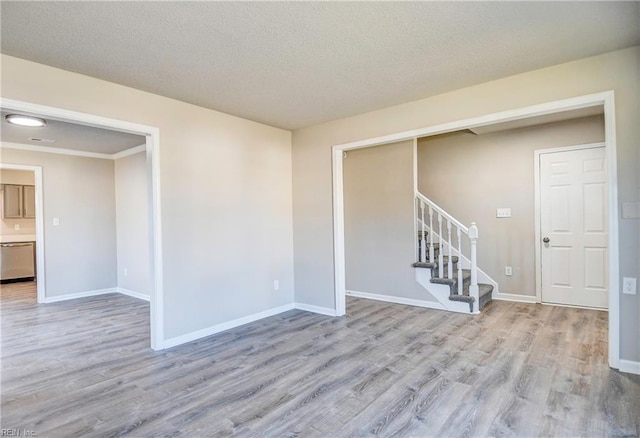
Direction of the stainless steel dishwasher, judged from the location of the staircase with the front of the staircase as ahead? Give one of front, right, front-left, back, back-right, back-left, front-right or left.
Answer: back

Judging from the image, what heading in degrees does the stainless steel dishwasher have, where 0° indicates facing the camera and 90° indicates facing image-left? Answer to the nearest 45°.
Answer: approximately 0°

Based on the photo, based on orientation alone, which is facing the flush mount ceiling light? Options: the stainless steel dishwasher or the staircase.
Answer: the stainless steel dishwasher

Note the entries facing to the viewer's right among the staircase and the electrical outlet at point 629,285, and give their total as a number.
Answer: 1

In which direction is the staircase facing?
to the viewer's right

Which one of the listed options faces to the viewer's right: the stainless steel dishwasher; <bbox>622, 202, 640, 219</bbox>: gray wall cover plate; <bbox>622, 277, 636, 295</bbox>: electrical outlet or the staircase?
the staircase

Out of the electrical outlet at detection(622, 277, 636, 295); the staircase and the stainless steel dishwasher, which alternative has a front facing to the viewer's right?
the staircase

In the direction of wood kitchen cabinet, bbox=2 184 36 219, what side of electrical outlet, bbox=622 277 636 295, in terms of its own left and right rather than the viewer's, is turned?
right

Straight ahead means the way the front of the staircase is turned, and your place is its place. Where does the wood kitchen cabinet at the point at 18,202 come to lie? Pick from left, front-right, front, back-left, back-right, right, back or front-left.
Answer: back

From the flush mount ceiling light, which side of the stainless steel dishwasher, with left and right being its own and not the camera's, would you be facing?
front

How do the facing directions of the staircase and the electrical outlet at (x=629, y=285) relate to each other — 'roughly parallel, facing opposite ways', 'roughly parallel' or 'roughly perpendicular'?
roughly perpendicular

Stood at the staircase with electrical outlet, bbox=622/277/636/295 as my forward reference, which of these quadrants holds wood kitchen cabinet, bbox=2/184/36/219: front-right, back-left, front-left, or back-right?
back-right
